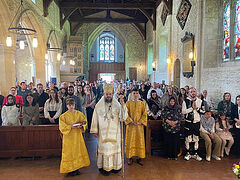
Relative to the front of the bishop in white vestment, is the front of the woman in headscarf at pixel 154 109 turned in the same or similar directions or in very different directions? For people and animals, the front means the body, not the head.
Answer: same or similar directions

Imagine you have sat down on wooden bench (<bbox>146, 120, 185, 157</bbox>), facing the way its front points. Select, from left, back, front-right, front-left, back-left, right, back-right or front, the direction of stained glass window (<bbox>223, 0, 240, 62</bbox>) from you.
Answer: back-left

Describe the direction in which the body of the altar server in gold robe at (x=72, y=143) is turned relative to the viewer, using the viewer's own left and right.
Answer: facing the viewer and to the right of the viewer

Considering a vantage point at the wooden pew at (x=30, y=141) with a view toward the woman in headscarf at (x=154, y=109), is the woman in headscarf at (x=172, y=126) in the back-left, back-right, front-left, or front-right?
front-right

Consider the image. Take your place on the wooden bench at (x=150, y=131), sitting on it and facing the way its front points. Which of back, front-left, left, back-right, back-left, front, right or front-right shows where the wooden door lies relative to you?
back

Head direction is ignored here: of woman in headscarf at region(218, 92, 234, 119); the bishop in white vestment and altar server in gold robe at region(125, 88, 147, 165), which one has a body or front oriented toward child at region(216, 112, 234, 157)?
the woman in headscarf

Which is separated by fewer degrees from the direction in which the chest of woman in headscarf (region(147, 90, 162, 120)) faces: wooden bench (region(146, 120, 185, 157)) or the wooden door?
the wooden bench

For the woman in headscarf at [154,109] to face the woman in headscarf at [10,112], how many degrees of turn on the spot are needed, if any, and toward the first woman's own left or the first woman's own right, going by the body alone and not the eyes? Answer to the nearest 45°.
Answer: approximately 90° to the first woman's own right

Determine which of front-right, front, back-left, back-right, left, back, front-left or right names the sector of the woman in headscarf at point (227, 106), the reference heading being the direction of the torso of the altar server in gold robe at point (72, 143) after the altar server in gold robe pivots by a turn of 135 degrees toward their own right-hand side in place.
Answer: back

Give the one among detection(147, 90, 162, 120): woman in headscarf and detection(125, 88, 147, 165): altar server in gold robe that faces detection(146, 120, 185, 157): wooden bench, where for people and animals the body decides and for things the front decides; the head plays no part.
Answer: the woman in headscarf

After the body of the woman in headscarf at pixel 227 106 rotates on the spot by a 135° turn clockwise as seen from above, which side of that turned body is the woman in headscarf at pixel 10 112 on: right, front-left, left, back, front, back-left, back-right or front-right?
left

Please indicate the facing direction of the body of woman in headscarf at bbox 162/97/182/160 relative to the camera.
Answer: toward the camera

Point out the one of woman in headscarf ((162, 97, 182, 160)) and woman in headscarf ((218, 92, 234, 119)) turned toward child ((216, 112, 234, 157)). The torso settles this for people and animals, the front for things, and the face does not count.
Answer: woman in headscarf ((218, 92, 234, 119))

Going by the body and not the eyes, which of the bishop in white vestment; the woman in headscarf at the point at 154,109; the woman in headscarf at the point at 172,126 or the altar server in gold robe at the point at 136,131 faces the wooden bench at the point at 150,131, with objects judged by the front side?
the woman in headscarf at the point at 154,109

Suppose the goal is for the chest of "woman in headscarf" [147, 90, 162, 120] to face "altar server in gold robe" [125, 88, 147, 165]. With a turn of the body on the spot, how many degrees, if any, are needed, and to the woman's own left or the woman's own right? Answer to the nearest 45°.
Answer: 0° — they already face them

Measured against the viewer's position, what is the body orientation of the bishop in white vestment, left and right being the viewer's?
facing the viewer

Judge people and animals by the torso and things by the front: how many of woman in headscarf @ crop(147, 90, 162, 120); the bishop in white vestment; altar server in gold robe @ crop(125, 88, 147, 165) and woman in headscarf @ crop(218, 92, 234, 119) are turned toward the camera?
4
